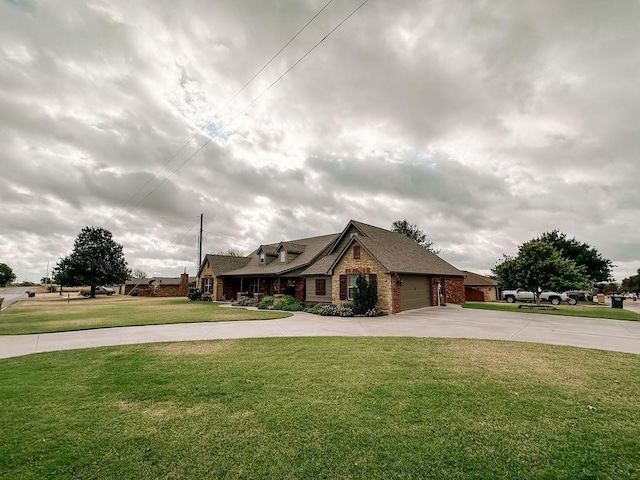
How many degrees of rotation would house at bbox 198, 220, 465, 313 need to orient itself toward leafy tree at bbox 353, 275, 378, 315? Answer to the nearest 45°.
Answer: approximately 45° to its left

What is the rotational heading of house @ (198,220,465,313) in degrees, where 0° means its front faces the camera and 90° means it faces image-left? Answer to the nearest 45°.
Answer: approximately 45°

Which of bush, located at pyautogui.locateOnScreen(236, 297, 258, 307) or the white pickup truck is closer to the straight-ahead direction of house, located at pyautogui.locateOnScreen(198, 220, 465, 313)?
the bush

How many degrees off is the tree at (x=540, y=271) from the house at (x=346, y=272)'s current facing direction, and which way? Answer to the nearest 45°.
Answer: approximately 135° to its left

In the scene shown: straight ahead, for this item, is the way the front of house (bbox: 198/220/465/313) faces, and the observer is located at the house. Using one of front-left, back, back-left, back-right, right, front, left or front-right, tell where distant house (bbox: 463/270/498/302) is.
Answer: back

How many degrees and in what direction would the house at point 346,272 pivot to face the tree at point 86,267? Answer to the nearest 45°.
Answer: approximately 90° to its right

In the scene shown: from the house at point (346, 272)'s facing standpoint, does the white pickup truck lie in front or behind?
behind

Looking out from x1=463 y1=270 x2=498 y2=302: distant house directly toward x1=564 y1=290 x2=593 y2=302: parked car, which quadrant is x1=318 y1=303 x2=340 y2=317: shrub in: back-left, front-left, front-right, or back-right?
back-right

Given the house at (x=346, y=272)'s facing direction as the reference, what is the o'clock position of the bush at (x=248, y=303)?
The bush is roughly at 2 o'clock from the house.

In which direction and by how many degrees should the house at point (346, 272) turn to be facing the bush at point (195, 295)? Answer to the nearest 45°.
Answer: approximately 90° to its right
